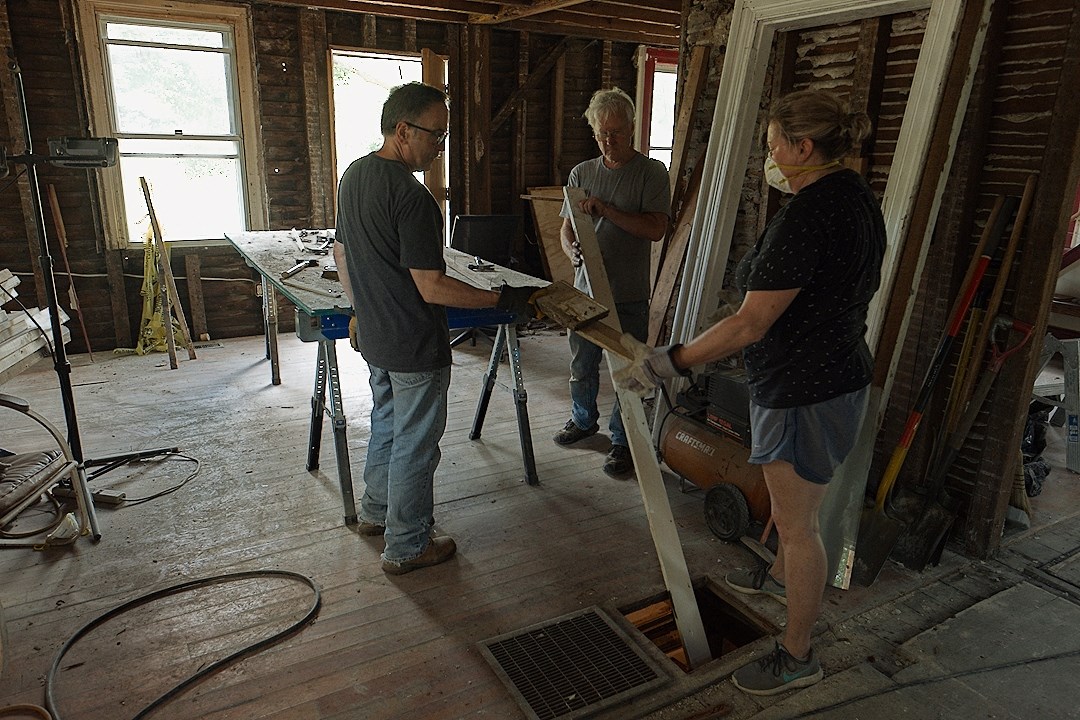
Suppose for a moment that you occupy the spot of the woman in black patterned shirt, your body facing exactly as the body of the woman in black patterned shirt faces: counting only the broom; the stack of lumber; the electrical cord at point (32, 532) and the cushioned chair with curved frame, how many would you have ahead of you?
3

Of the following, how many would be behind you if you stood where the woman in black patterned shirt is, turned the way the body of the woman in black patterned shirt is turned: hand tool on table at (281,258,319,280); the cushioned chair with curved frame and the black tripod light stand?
0

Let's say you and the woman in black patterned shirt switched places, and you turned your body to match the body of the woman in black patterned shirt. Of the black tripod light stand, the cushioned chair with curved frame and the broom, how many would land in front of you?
2

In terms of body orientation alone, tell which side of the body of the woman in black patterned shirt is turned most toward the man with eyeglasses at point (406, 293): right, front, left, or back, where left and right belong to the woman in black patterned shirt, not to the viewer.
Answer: front

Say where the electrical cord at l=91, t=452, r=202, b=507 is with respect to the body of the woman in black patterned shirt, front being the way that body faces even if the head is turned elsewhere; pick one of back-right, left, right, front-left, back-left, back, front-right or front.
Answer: front

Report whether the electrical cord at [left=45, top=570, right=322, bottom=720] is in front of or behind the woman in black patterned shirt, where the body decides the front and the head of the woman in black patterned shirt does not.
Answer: in front

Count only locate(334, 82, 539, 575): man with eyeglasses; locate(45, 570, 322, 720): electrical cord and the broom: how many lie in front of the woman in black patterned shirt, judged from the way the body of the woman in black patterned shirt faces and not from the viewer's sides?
2

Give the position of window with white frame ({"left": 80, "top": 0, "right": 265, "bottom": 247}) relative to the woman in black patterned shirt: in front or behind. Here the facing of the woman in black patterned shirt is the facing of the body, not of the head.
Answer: in front

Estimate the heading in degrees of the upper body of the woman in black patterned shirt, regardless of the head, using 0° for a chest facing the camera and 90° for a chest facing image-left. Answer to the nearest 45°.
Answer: approximately 90°

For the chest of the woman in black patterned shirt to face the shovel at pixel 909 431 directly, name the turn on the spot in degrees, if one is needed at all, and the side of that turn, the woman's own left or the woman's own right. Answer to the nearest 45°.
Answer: approximately 135° to the woman's own right

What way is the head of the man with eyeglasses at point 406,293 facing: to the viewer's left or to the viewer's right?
to the viewer's right

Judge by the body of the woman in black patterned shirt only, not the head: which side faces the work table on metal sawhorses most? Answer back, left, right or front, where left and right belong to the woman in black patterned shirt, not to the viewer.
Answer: front

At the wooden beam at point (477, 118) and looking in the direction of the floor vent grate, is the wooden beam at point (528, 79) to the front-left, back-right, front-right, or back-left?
back-left

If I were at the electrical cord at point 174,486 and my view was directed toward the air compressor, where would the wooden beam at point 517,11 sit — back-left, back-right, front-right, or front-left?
front-left

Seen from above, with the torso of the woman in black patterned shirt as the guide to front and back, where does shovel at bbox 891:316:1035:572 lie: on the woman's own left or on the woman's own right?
on the woman's own right
